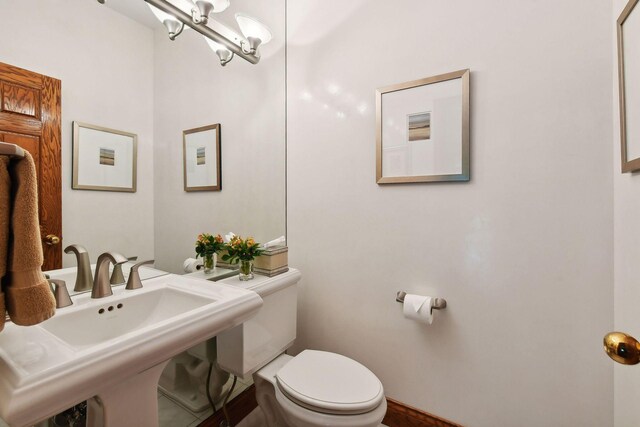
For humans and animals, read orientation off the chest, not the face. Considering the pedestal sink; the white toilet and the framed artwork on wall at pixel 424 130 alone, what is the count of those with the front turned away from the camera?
0

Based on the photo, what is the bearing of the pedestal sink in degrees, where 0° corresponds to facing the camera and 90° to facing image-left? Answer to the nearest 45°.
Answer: approximately 315°

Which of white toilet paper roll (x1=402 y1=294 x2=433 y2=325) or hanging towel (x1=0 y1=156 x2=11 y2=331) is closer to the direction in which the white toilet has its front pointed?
the white toilet paper roll

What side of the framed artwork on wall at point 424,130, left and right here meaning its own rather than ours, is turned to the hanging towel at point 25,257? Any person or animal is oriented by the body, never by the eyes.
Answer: front

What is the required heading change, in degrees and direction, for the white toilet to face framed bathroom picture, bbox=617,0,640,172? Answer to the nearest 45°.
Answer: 0° — it already faces it

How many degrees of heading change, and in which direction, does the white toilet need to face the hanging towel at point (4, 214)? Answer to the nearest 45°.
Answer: approximately 90° to its right

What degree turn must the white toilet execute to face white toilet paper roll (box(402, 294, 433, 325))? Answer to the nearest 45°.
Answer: approximately 45° to its left

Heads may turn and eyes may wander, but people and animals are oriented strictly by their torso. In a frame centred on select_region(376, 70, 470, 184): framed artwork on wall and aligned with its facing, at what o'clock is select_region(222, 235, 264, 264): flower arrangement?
The flower arrangement is roughly at 1 o'clock from the framed artwork on wall.

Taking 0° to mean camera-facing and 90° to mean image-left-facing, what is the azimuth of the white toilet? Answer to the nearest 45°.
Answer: approximately 315°

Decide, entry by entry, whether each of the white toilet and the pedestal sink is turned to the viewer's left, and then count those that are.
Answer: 0

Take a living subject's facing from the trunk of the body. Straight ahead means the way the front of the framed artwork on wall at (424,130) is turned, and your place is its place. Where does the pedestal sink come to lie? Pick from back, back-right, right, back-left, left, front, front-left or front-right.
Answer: front
